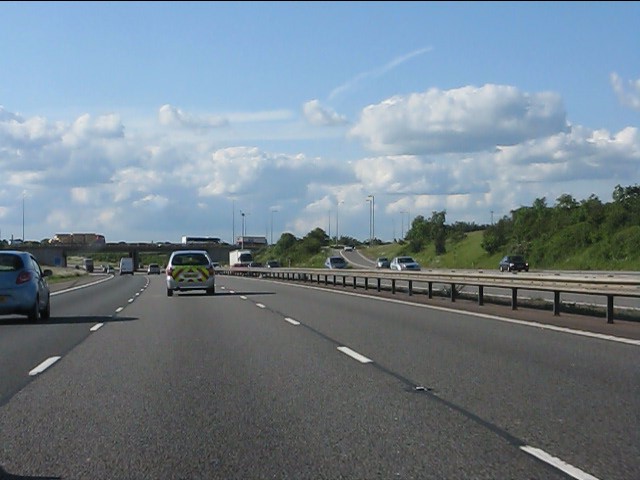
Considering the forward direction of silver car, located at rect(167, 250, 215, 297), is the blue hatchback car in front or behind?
behind

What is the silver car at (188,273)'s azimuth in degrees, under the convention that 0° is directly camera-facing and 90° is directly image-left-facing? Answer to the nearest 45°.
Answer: approximately 180°
